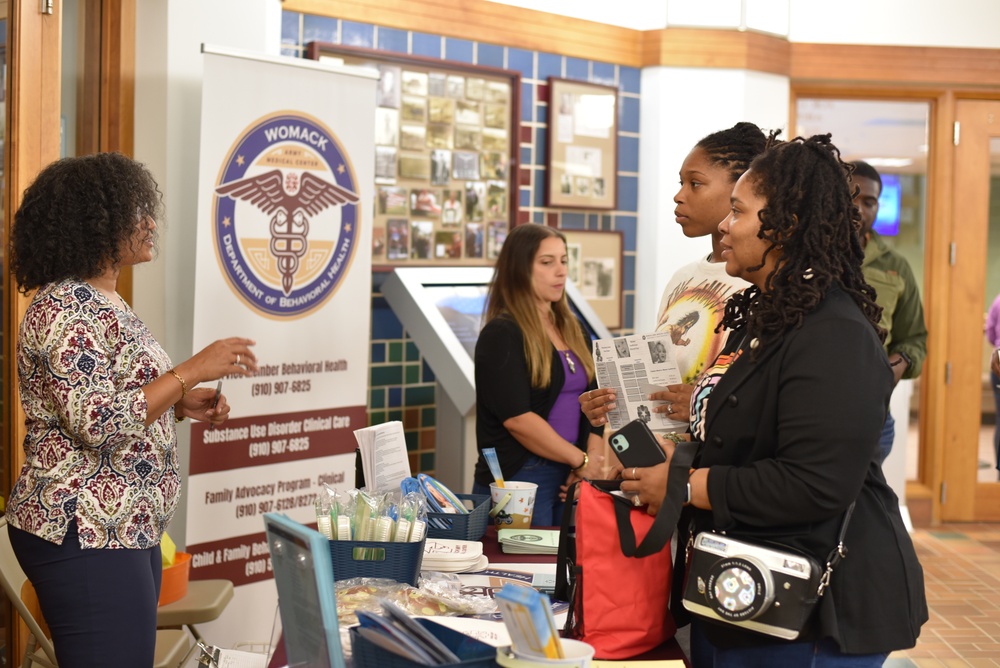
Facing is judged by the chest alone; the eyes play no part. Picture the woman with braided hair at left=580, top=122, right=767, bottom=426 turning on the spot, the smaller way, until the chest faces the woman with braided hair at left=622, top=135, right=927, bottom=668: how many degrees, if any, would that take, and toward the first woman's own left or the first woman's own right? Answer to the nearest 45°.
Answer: approximately 45° to the first woman's own left

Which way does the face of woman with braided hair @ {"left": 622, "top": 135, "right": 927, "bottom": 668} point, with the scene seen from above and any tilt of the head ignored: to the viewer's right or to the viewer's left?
to the viewer's left

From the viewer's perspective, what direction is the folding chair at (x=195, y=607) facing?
to the viewer's right

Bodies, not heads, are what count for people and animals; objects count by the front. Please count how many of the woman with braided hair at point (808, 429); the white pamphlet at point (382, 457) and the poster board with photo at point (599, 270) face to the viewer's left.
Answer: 1

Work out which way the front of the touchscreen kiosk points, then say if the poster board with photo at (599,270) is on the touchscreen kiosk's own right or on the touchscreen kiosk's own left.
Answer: on the touchscreen kiosk's own left

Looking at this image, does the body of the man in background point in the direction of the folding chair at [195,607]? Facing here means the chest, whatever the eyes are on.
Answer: yes

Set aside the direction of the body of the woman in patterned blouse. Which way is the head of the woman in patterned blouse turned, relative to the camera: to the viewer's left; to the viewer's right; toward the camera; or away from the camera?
to the viewer's right

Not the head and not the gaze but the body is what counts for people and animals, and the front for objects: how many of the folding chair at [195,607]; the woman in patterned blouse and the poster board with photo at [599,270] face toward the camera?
1

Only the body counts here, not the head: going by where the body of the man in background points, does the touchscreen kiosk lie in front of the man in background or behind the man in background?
in front

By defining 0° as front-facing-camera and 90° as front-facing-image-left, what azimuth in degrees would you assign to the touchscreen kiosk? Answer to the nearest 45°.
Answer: approximately 315°

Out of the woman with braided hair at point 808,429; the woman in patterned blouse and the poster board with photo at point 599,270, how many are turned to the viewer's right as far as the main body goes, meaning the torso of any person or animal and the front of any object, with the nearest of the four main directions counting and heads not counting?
1

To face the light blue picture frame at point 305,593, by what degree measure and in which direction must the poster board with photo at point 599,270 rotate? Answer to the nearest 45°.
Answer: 0° — it already faces it

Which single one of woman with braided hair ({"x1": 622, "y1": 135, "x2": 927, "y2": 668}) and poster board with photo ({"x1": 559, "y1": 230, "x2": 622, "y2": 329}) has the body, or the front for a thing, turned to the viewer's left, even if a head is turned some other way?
the woman with braided hair

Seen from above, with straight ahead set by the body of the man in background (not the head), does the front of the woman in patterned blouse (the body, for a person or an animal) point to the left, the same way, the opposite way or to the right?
the opposite way

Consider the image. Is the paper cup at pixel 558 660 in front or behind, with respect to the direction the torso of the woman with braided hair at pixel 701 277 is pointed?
in front
